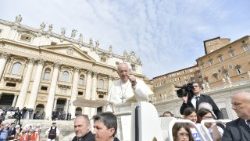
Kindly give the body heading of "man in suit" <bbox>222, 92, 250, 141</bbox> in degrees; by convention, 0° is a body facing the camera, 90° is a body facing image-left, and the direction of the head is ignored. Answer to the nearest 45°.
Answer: approximately 45°

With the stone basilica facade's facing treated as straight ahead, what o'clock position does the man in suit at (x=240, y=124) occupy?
The man in suit is roughly at 1 o'clock from the stone basilica facade.

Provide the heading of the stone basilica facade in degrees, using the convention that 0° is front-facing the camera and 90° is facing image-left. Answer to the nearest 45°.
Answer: approximately 315°

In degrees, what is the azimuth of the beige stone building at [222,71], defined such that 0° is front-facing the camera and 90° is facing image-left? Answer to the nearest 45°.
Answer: approximately 45°

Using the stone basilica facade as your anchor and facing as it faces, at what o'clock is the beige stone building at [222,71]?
The beige stone building is roughly at 11 o'clock from the stone basilica facade.
